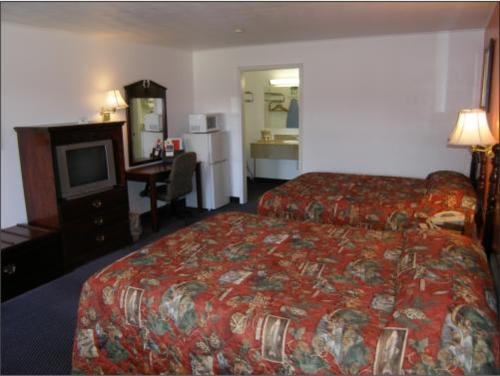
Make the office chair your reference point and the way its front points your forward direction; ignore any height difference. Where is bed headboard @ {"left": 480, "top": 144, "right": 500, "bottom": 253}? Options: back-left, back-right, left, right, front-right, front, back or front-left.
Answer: back

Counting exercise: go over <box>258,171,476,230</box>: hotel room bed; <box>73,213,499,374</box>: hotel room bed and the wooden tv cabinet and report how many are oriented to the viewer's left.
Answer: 2

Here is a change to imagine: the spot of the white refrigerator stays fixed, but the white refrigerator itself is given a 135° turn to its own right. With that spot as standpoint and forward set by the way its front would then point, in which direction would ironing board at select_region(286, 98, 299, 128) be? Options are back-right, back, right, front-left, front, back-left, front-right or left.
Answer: back-right

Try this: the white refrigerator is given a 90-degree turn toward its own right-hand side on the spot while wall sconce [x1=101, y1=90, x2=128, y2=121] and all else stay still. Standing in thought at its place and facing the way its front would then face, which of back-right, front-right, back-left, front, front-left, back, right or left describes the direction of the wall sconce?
front

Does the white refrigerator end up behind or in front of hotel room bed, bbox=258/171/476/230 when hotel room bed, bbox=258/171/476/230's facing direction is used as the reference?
in front

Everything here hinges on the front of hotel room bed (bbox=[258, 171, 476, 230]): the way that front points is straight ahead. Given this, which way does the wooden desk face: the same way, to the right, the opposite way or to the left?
the opposite way

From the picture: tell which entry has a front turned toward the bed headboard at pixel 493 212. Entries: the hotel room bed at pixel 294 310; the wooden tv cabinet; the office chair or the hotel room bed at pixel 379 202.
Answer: the wooden tv cabinet

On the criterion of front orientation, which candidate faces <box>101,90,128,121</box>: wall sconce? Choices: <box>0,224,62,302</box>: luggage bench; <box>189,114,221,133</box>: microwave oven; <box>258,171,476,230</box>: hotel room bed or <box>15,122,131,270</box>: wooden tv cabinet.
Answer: the hotel room bed

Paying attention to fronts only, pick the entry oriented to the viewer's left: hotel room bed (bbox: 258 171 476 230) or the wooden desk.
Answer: the hotel room bed

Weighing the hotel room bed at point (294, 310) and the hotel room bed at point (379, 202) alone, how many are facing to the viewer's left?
2
